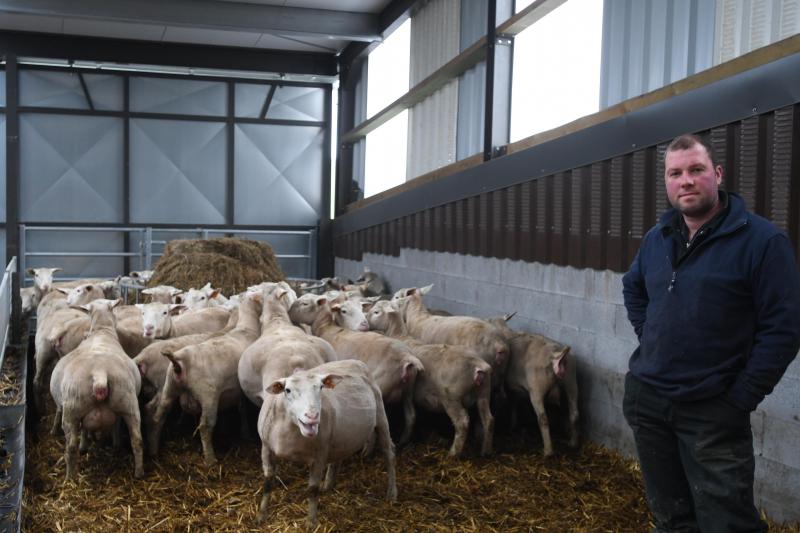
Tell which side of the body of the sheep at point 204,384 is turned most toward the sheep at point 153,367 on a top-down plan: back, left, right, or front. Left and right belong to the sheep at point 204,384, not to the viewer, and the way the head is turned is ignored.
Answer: left

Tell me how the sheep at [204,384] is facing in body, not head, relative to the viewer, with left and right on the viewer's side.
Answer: facing away from the viewer and to the right of the viewer

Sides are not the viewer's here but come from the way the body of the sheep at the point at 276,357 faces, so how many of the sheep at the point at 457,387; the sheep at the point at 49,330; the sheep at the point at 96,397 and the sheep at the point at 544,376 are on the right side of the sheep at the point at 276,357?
2

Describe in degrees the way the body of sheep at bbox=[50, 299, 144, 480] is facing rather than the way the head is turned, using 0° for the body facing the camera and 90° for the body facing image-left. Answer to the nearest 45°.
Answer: approximately 180°

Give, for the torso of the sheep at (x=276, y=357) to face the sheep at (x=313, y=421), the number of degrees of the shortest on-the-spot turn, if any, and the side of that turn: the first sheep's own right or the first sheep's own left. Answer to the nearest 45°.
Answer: approximately 180°

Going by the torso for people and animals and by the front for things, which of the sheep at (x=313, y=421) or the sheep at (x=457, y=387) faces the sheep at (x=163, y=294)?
the sheep at (x=457, y=387)

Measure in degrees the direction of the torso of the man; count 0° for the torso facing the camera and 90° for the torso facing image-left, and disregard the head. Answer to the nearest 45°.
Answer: approximately 45°

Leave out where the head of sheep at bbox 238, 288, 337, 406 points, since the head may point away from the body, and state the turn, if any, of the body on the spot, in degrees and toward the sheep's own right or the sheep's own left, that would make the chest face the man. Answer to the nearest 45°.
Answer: approximately 135° to the sheep's own right

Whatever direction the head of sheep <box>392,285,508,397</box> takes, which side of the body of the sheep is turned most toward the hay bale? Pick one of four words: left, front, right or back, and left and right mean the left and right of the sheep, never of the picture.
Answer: front

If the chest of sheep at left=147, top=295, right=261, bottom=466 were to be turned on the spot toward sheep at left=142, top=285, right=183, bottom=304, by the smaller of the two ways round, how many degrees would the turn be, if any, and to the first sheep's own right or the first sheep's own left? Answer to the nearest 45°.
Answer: approximately 45° to the first sheep's own left

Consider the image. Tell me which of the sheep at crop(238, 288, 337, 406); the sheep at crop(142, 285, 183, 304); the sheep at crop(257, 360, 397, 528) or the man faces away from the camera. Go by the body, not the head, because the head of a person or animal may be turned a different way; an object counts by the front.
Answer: the sheep at crop(238, 288, 337, 406)

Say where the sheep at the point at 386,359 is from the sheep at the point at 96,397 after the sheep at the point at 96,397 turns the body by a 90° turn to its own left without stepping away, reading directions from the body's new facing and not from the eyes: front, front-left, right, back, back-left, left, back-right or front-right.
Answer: back
